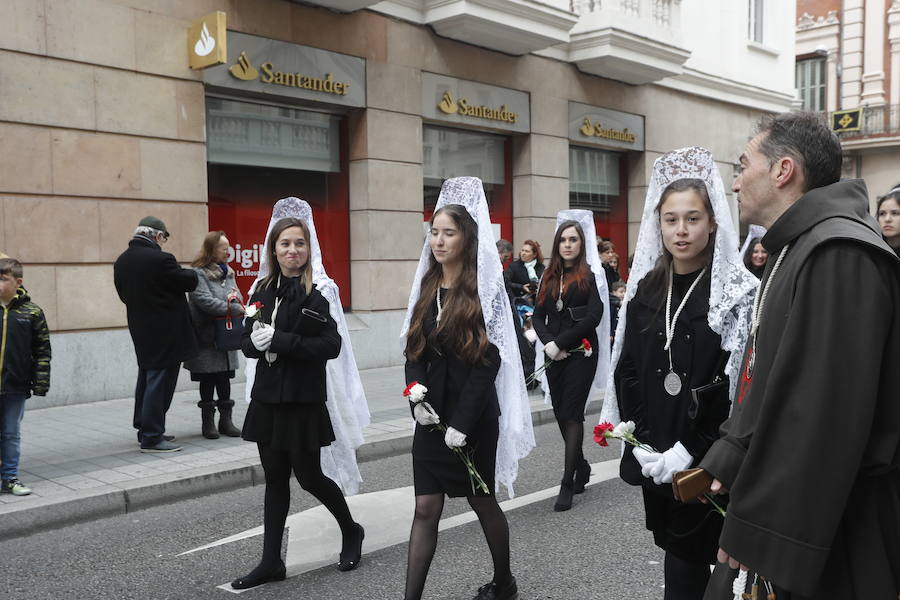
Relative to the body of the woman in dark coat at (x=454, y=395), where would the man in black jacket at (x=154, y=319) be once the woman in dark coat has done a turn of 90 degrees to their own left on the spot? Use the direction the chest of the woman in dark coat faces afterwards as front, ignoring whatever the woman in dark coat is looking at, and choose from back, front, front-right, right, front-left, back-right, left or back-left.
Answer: back

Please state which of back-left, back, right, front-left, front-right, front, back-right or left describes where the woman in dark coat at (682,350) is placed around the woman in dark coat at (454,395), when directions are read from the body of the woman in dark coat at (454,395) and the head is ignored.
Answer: left

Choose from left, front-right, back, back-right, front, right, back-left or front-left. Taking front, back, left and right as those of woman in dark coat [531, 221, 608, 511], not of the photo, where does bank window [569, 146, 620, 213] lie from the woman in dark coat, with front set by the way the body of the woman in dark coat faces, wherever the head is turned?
back-right

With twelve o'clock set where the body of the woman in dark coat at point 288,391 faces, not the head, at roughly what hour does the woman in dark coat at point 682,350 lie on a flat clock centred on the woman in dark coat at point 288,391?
the woman in dark coat at point 682,350 is roughly at 9 o'clock from the woman in dark coat at point 288,391.

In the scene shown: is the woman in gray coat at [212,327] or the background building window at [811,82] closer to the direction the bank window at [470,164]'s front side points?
the woman in gray coat

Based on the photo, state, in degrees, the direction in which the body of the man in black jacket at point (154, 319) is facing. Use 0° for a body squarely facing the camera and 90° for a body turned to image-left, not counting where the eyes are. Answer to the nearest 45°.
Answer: approximately 225°

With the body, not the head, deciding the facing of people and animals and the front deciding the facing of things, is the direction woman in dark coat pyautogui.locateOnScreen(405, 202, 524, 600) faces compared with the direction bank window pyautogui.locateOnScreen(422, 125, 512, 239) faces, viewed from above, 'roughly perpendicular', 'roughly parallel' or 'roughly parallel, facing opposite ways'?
roughly perpendicular

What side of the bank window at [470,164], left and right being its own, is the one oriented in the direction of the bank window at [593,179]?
left

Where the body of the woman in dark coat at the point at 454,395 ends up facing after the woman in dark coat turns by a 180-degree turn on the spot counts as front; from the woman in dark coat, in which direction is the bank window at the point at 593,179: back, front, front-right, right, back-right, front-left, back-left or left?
front-left

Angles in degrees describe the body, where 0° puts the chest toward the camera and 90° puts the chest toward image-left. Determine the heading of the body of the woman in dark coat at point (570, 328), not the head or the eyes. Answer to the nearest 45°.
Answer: approximately 45°

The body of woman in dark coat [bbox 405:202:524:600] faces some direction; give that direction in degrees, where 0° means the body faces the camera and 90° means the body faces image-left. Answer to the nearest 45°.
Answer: approximately 45°

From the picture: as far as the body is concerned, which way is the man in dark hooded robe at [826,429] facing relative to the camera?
to the viewer's left

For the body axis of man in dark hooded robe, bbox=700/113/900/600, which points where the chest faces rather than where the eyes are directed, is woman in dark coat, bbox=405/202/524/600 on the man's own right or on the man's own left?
on the man's own right
